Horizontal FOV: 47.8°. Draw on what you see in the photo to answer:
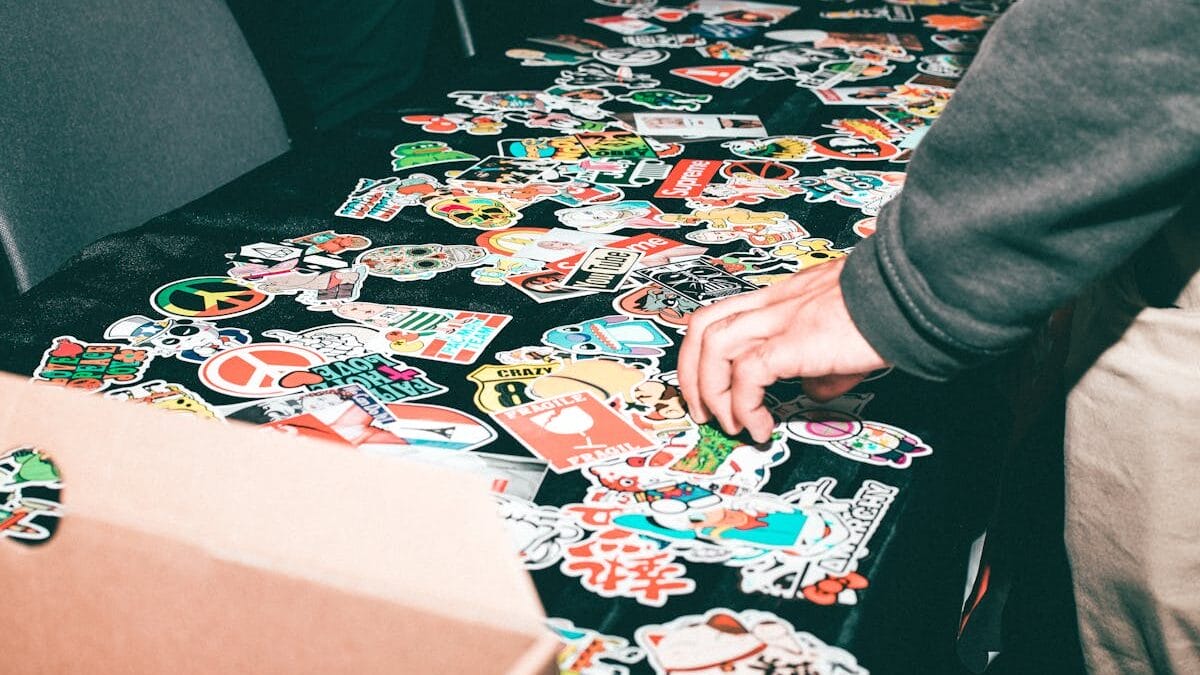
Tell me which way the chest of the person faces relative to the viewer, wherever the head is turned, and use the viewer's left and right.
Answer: facing to the left of the viewer

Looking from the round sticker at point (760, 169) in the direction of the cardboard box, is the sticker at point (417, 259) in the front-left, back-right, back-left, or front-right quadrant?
front-right

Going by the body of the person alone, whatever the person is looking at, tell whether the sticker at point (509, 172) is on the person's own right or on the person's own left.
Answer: on the person's own right

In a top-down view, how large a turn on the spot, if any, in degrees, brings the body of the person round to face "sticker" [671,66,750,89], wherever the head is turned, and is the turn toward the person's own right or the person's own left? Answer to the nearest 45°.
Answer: approximately 90° to the person's own right

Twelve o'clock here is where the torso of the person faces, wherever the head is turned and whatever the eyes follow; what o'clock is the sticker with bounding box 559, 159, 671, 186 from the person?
The sticker is roughly at 2 o'clock from the person.

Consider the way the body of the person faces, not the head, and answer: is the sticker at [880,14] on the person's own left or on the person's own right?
on the person's own right

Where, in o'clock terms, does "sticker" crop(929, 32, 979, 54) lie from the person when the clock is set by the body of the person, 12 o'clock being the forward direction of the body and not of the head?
The sticker is roughly at 3 o'clock from the person.

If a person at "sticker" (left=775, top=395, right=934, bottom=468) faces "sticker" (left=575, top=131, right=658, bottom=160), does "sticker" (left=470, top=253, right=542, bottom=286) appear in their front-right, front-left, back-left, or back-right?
front-left

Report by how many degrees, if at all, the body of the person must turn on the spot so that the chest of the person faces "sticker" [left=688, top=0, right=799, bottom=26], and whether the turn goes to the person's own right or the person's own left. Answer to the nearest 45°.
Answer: approximately 90° to the person's own right

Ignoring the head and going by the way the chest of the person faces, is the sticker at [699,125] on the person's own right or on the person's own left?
on the person's own right

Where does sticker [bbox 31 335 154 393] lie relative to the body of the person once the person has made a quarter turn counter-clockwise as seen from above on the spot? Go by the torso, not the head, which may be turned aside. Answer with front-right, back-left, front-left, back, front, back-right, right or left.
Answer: right
